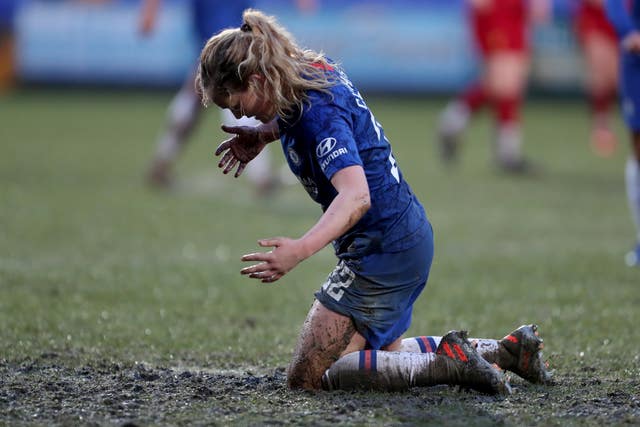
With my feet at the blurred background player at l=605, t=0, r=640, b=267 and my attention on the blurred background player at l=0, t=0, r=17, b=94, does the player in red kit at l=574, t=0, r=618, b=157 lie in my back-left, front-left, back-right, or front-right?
front-right

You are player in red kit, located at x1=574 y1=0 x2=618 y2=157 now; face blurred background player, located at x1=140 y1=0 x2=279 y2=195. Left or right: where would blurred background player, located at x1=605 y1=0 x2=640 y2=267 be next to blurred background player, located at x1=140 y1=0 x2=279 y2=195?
left

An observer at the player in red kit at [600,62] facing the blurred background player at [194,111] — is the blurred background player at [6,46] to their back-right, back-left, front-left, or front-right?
front-right
